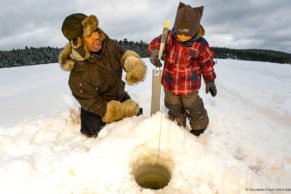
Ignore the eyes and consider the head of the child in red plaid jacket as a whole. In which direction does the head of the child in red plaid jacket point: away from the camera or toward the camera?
toward the camera

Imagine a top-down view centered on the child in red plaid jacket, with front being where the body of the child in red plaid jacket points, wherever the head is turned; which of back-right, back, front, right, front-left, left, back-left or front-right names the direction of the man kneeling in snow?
right

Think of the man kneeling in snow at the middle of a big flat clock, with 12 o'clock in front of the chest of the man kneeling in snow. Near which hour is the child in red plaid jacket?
The child in red plaid jacket is roughly at 11 o'clock from the man kneeling in snow.

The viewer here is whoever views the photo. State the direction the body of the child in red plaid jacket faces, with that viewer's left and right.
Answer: facing the viewer

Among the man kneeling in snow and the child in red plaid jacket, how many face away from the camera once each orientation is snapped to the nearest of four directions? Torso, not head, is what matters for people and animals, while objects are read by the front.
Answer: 0
